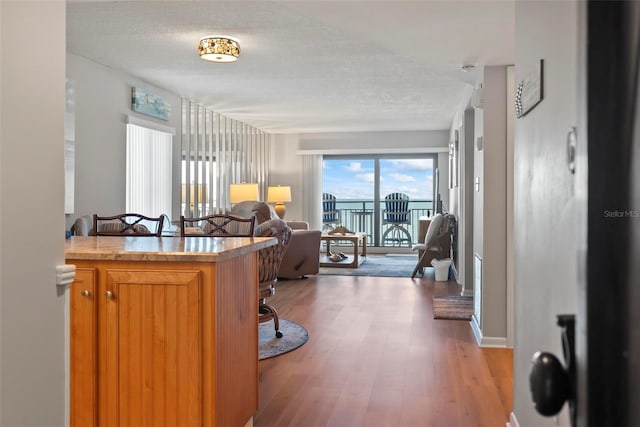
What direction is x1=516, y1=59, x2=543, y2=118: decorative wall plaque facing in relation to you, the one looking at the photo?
facing the viewer and to the left of the viewer

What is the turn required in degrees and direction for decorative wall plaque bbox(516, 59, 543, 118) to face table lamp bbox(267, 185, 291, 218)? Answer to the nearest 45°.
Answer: approximately 90° to its right

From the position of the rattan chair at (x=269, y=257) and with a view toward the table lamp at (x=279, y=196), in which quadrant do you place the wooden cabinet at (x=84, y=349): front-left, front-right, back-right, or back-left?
back-left

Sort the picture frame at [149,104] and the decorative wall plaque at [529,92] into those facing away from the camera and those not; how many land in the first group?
0

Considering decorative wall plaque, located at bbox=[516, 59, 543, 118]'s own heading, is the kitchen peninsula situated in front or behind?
in front

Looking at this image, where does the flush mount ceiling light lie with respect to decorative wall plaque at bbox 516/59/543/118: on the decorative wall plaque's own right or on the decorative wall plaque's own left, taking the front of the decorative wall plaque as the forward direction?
on the decorative wall plaque's own right

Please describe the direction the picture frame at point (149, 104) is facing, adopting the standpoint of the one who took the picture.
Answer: facing the viewer and to the right of the viewer

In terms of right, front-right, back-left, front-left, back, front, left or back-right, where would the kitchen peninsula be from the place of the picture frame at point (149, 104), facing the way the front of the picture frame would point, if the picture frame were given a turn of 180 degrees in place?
back-left

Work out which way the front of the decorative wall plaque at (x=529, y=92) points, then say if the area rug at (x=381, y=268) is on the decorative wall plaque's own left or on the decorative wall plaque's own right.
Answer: on the decorative wall plaque's own right

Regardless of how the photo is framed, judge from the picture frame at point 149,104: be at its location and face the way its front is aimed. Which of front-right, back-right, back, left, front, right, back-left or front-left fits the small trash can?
front-left

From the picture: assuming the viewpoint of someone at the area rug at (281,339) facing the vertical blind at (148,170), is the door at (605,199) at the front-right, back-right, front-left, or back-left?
back-left

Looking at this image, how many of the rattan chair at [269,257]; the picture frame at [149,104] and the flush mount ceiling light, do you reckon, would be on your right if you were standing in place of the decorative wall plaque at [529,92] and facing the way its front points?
3

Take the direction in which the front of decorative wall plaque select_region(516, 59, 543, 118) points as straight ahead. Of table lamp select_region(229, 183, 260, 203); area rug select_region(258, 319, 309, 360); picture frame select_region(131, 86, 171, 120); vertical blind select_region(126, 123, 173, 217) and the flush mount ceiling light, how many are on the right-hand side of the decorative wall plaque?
5

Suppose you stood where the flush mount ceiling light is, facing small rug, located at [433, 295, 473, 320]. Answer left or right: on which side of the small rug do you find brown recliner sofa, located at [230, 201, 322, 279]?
left

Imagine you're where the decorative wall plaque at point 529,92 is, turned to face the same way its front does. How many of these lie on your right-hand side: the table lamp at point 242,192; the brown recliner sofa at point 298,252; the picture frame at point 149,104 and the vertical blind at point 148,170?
4

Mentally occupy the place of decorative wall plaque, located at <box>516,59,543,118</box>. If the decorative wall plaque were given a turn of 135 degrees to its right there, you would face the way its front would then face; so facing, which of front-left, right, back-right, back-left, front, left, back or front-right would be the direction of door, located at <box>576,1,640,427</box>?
back

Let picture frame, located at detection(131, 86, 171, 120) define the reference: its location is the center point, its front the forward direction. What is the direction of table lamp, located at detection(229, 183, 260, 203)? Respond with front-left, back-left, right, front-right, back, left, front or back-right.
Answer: left
